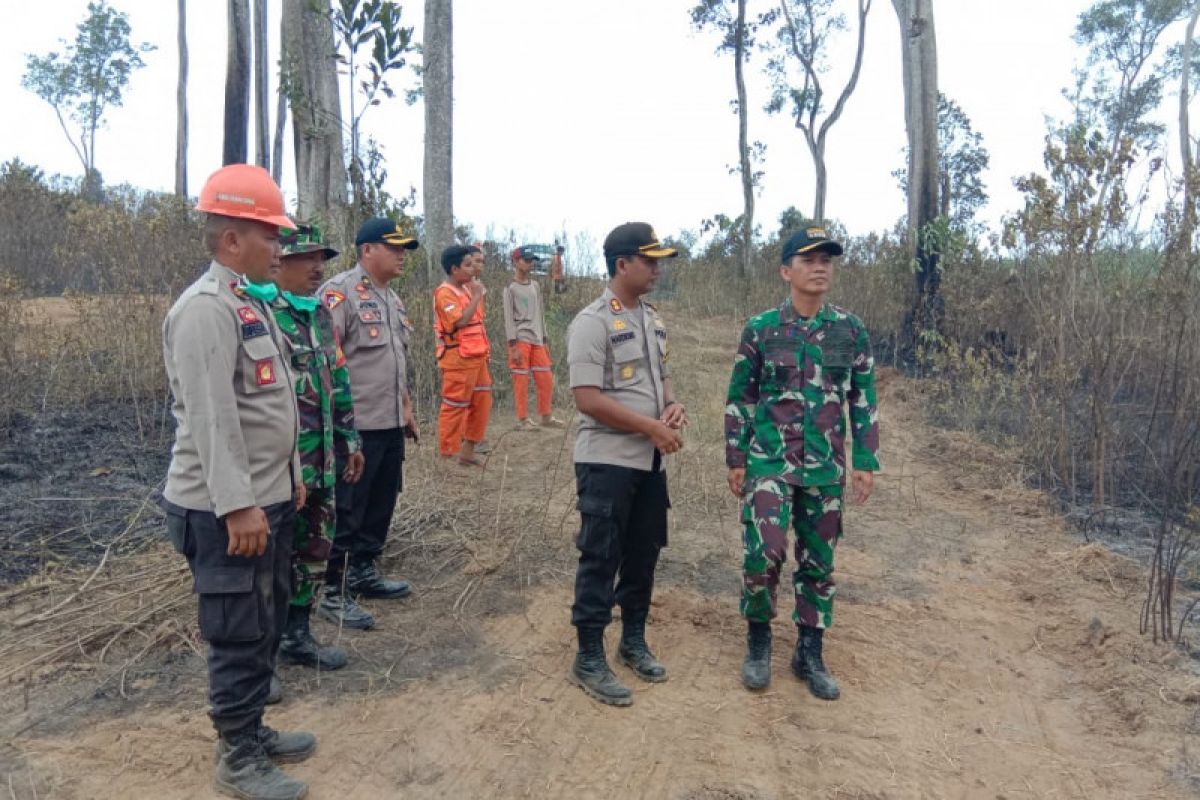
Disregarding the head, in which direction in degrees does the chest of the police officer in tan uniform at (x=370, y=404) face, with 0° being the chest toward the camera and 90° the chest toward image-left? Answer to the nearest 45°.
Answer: approximately 315°

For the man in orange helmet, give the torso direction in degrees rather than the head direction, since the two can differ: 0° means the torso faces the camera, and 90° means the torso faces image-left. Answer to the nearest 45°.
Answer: approximately 270°

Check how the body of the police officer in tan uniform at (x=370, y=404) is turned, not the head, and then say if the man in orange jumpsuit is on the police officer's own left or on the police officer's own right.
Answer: on the police officer's own left

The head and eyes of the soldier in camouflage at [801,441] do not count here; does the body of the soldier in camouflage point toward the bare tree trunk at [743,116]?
no

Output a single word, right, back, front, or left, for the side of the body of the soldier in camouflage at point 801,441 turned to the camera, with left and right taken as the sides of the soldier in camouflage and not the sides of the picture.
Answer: front

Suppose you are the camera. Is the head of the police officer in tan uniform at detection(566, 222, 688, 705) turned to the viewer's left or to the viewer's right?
to the viewer's right

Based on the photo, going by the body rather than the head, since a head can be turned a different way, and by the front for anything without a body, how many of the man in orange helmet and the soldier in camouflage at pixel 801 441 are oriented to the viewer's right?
1

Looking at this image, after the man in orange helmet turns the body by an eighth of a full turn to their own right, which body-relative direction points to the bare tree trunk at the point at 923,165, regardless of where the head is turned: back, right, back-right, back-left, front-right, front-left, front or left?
left

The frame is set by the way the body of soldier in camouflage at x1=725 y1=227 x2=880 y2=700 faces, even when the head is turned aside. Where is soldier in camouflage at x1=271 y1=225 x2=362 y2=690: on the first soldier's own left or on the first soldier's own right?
on the first soldier's own right

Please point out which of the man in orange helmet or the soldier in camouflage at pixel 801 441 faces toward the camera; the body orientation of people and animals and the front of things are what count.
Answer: the soldier in camouflage

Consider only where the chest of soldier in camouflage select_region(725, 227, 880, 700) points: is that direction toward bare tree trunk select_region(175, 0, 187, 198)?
no

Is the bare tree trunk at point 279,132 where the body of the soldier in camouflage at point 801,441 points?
no

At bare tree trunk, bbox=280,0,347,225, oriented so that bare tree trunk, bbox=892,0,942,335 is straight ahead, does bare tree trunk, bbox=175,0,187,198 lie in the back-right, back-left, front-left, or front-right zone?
back-left

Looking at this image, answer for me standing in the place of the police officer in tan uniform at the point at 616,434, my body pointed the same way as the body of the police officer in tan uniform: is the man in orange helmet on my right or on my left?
on my right

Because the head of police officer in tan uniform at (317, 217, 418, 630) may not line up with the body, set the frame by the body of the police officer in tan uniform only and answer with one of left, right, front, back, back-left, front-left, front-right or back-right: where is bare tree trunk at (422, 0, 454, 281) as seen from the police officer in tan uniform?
back-left

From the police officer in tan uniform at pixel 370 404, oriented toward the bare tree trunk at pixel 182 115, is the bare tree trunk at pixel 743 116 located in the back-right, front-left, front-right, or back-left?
front-right

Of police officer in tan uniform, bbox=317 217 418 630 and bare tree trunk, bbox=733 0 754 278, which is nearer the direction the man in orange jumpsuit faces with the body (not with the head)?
the police officer in tan uniform
